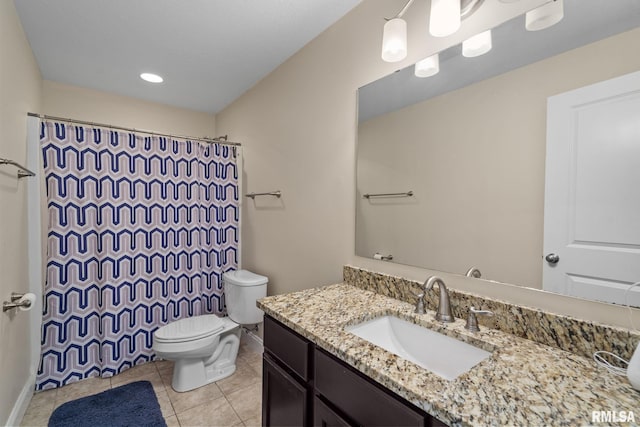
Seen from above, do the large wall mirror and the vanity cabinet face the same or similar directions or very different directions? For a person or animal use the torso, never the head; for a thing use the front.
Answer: same or similar directions

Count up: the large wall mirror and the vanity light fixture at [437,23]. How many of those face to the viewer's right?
0

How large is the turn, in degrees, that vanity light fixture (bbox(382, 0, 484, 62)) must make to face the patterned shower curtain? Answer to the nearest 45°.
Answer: approximately 45° to its right

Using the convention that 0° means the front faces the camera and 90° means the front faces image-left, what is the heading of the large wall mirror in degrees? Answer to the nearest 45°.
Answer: approximately 45°

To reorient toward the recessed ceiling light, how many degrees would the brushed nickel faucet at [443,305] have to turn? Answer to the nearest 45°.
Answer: approximately 45° to its right

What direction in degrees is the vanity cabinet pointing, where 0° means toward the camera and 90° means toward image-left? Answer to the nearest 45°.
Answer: approximately 45°

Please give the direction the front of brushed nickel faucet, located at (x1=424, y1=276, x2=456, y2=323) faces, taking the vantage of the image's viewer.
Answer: facing the viewer and to the left of the viewer

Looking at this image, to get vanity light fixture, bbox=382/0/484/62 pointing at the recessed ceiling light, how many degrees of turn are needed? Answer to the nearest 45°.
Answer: approximately 45° to its right
